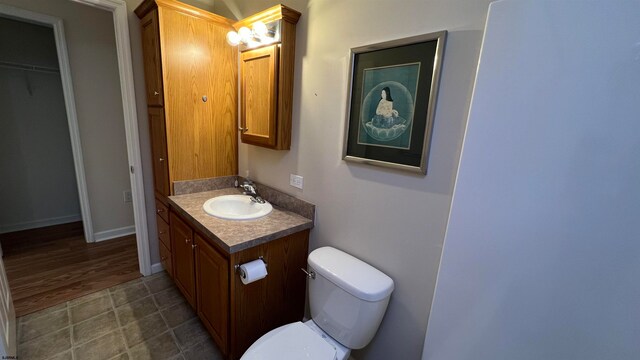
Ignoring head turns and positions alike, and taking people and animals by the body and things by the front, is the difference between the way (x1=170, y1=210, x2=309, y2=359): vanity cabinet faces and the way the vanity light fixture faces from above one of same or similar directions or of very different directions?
same or similar directions

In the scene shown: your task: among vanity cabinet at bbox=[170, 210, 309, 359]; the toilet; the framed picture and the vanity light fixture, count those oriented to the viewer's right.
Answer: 0

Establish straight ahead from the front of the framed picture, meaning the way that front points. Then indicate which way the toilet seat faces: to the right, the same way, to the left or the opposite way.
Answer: the same way

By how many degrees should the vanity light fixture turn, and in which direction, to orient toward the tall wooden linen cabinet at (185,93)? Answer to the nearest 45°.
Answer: approximately 90° to its right

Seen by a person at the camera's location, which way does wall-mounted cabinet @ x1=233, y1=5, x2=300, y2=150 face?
facing the viewer and to the left of the viewer

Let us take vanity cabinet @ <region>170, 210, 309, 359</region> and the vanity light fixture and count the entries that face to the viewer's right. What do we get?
0

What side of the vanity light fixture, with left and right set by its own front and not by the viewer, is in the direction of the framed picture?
left
